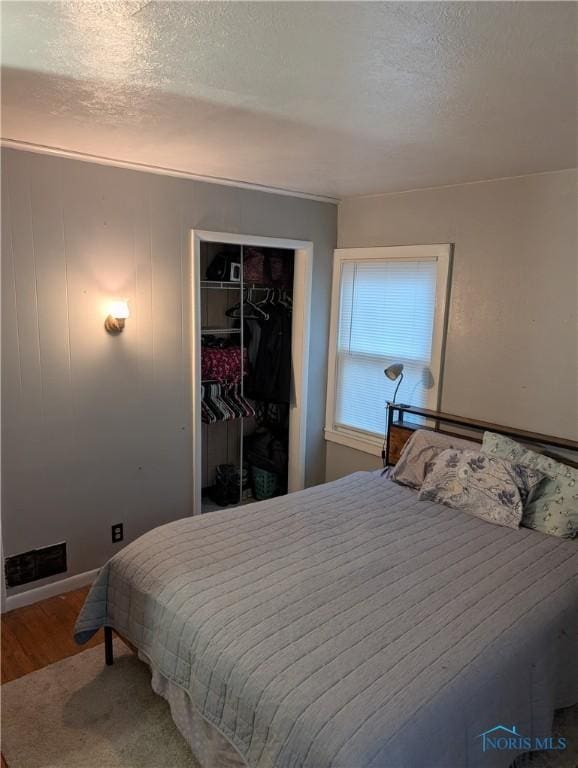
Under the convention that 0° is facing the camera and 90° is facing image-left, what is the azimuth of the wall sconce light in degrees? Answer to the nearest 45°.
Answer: approximately 315°

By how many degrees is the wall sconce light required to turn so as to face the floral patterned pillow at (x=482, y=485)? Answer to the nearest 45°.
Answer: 0° — it already faces it

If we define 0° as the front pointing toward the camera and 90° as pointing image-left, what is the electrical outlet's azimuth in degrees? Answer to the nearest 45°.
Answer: approximately 315°

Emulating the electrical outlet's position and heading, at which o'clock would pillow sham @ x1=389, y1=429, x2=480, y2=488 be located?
The pillow sham is roughly at 11 o'clock from the electrical outlet.

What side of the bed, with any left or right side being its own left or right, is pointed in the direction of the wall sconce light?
right
